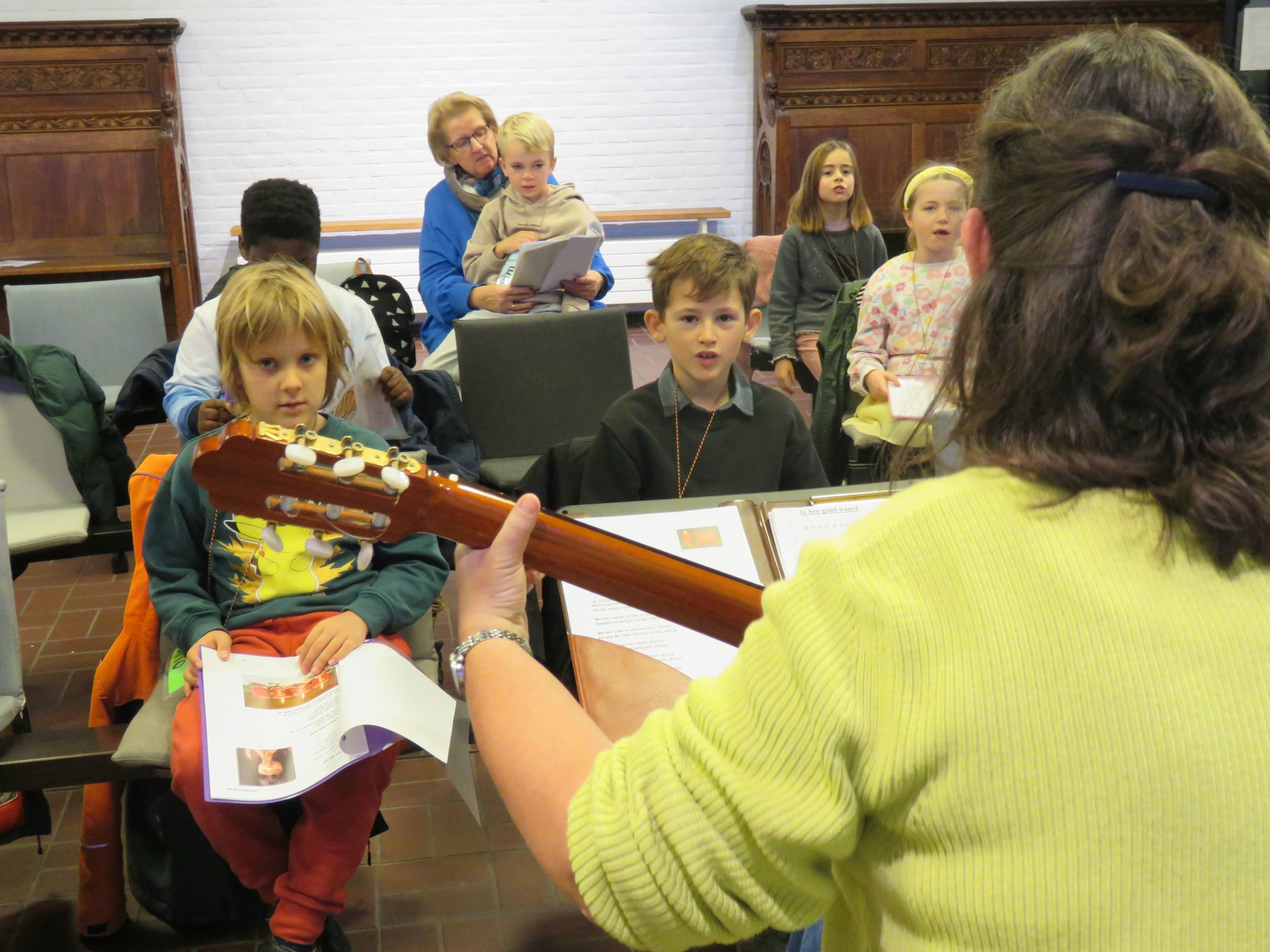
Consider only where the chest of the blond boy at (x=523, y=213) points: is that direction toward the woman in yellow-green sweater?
yes

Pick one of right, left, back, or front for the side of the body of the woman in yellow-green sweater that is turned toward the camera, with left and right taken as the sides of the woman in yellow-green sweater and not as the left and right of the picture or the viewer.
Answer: back

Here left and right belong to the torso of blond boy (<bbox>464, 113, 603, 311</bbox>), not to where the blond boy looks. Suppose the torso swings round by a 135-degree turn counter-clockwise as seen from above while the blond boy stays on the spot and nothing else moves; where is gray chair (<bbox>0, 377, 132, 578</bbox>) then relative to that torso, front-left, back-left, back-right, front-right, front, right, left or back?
back

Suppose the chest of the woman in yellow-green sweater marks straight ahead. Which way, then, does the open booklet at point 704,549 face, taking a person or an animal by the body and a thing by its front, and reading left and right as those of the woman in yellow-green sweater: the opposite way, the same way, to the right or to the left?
the opposite way

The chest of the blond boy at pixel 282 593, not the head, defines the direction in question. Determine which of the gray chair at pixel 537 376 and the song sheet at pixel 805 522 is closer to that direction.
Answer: the song sheet

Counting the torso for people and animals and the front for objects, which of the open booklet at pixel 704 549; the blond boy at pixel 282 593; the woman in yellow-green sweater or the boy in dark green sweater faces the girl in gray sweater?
the woman in yellow-green sweater

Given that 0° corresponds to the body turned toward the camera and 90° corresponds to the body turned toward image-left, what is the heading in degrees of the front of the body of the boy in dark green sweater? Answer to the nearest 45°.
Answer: approximately 0°

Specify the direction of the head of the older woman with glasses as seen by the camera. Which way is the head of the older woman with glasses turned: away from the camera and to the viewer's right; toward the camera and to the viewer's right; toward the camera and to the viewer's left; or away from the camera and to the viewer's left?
toward the camera and to the viewer's right

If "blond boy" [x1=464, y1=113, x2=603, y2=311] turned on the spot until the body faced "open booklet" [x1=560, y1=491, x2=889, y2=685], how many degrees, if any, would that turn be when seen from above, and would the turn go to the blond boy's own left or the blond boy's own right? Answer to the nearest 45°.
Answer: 0° — they already face it

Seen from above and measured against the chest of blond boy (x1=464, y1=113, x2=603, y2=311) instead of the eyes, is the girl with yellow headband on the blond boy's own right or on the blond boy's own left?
on the blond boy's own left

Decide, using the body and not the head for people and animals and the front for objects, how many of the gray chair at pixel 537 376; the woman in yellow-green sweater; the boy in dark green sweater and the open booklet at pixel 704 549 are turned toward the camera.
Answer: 3

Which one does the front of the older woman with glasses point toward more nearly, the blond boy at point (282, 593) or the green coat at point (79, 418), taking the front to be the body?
the blond boy
